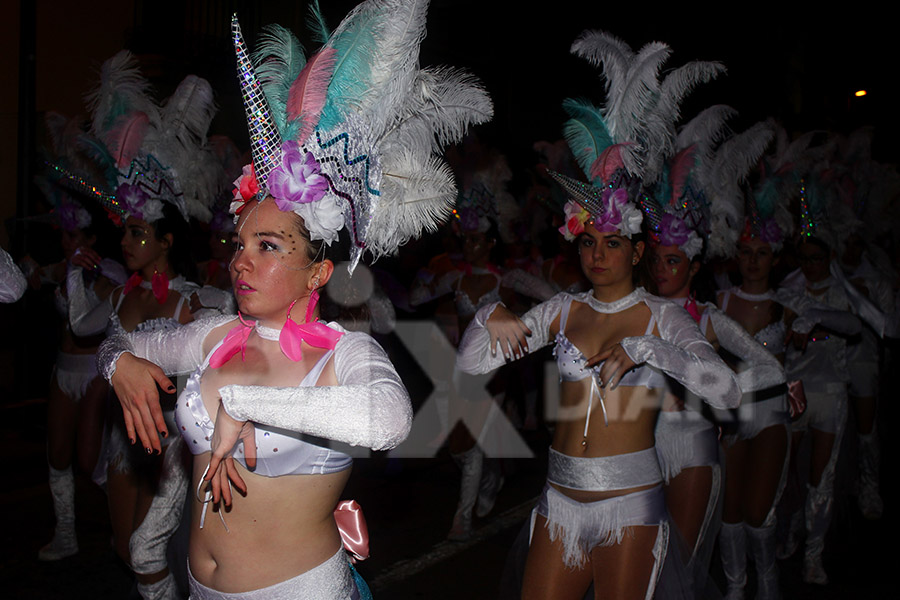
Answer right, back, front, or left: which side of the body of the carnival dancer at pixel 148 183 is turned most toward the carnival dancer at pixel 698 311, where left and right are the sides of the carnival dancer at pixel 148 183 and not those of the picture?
left

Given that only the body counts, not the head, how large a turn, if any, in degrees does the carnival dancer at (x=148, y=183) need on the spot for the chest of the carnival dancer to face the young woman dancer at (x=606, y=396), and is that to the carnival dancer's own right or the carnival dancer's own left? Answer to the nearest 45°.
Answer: approximately 90° to the carnival dancer's own left

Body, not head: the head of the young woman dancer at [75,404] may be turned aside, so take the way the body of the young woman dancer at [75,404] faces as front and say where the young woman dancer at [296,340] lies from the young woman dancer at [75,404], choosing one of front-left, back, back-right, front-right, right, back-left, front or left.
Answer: front-left

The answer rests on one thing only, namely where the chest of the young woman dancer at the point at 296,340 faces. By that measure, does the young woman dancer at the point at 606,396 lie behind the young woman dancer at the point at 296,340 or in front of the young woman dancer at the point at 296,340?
behind

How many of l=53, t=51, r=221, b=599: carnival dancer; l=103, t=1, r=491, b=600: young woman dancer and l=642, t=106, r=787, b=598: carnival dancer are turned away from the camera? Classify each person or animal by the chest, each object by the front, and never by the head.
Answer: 0

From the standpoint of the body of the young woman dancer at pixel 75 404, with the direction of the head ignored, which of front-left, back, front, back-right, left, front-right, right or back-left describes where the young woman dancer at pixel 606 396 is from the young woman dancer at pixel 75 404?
left

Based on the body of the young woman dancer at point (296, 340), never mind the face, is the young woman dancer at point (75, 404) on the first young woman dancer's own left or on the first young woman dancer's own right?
on the first young woman dancer's own right

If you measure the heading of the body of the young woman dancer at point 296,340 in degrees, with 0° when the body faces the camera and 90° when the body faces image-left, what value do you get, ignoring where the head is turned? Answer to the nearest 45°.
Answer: approximately 45°

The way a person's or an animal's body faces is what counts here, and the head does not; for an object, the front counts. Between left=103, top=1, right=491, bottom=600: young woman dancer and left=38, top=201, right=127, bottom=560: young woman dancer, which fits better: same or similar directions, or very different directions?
same or similar directions

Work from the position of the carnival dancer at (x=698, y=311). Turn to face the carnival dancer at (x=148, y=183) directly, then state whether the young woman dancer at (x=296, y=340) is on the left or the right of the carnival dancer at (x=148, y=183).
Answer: left

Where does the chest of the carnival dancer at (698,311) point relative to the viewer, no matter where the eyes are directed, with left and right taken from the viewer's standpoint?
facing the viewer and to the left of the viewer

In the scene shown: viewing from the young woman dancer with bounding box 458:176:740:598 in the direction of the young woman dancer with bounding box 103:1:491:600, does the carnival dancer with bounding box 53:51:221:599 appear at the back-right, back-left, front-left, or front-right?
front-right

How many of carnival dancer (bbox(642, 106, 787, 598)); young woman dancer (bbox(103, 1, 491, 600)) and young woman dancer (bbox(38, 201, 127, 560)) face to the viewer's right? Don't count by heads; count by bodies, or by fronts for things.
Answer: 0

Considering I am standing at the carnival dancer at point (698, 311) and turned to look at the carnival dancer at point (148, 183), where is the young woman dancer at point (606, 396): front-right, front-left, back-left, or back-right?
front-left

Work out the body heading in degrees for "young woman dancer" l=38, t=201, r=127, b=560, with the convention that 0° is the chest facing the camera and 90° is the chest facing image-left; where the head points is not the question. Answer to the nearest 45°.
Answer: approximately 45°

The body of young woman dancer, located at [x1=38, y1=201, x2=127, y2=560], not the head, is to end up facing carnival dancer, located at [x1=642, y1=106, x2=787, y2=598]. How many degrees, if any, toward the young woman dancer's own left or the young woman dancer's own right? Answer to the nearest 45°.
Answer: approximately 90° to the young woman dancer's own left

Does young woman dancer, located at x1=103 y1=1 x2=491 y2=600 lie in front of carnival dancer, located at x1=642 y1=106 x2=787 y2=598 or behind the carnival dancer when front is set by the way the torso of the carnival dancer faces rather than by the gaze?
in front
